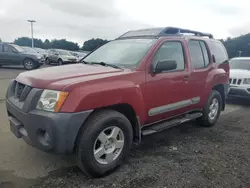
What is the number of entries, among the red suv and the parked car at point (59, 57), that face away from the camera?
0

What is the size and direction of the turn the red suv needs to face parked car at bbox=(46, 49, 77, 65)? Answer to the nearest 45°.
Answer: approximately 135° to its right

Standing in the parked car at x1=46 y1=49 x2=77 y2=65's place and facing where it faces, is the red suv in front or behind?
in front

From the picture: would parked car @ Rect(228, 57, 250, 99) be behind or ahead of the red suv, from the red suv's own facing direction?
behind

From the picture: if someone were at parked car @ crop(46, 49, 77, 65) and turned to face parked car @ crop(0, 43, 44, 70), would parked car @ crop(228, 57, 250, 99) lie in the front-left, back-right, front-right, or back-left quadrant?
front-left

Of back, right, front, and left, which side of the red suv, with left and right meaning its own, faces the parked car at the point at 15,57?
right

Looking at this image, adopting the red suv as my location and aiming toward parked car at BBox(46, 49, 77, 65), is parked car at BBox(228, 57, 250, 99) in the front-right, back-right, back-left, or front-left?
front-right

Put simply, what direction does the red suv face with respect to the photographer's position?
facing the viewer and to the left of the viewer
